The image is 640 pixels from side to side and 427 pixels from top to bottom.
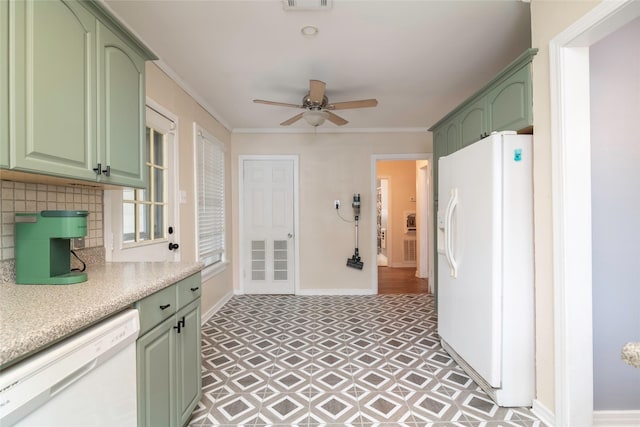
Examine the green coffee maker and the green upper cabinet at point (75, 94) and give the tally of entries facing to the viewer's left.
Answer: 0

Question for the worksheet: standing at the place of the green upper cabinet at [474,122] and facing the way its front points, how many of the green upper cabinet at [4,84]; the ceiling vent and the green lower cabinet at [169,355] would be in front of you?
3

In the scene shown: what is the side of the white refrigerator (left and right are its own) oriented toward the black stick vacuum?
right

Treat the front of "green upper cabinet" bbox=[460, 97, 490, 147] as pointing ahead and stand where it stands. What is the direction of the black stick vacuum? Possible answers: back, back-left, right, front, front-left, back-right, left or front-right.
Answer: right

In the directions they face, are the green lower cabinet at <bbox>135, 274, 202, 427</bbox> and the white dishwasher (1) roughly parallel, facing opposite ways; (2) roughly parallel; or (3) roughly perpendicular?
roughly parallel

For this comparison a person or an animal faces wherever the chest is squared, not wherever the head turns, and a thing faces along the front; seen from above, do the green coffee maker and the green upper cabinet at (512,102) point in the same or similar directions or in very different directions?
very different directions

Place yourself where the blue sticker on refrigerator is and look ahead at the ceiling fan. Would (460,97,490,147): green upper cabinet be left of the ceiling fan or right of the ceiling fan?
right

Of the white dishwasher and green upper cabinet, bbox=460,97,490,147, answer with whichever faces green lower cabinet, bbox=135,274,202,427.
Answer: the green upper cabinet

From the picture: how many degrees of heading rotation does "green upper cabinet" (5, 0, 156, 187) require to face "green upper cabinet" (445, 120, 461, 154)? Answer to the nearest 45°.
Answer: approximately 45° to its left

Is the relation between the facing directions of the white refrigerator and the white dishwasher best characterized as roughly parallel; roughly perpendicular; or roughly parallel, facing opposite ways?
roughly parallel, facing opposite ways

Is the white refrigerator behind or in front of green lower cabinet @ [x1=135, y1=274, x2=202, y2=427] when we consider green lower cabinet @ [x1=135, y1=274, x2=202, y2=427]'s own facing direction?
in front

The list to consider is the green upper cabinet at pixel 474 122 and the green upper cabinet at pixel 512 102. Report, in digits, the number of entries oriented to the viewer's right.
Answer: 0

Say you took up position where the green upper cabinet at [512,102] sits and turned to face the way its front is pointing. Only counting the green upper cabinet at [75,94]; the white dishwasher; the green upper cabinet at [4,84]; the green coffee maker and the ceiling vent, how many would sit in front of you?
5

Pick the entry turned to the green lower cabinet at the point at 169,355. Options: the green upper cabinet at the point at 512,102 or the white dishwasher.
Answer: the green upper cabinet

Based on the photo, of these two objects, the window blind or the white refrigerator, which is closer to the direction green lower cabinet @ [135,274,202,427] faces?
the white refrigerator

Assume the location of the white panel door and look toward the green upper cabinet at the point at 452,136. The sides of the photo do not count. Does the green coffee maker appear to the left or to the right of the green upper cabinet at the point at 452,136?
right

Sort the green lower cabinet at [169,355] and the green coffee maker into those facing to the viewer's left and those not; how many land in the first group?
0

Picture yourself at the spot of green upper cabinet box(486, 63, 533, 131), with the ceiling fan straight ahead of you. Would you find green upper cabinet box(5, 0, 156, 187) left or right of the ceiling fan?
left

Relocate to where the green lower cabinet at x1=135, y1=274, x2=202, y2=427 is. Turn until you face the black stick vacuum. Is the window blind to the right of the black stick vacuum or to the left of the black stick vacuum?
left

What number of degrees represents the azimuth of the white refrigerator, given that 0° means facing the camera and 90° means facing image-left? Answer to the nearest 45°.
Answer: approximately 45°

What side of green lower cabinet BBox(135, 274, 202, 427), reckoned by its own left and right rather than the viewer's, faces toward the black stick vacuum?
left
